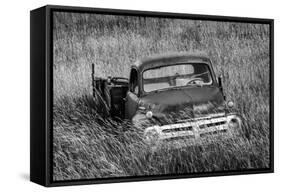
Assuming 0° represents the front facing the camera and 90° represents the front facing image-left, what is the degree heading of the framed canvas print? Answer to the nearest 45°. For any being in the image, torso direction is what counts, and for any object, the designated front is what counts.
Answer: approximately 315°
